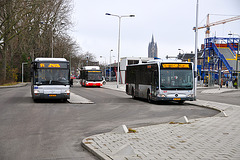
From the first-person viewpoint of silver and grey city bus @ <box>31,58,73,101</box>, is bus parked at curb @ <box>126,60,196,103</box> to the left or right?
on its left

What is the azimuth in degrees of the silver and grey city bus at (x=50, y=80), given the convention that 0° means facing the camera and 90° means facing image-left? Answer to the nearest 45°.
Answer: approximately 0°
